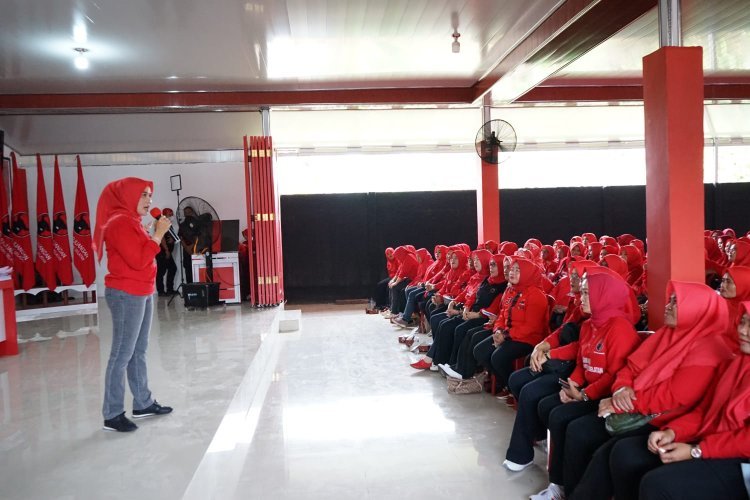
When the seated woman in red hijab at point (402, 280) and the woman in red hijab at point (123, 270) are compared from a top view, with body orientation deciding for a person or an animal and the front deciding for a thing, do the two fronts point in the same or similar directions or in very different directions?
very different directions

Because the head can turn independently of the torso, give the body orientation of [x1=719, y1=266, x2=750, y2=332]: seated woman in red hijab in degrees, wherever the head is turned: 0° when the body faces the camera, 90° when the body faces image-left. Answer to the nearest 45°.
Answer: approximately 90°

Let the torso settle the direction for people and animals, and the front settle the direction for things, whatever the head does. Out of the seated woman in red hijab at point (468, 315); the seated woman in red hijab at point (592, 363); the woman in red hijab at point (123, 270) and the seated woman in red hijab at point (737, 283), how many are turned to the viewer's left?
3

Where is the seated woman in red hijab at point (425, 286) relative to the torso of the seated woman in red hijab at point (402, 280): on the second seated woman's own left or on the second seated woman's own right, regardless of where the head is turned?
on the second seated woman's own left

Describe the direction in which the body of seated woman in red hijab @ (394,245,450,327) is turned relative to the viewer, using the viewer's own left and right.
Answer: facing to the left of the viewer

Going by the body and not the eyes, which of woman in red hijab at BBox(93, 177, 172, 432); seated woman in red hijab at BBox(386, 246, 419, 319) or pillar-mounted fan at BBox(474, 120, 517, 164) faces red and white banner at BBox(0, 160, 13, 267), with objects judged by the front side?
the seated woman in red hijab

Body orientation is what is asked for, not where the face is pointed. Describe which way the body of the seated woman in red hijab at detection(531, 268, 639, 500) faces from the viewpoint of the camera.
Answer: to the viewer's left

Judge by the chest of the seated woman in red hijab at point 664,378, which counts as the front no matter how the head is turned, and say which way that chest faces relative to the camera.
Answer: to the viewer's left

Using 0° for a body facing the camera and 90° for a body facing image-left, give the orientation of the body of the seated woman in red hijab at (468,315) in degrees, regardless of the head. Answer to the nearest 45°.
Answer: approximately 90°

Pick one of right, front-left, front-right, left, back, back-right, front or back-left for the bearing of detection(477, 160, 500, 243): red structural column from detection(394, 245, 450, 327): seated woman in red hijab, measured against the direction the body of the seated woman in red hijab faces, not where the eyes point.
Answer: back-right

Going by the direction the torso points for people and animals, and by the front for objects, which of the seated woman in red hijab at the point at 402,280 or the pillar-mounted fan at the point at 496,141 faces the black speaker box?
the seated woman in red hijab

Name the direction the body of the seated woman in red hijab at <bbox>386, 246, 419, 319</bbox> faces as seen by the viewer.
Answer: to the viewer's left

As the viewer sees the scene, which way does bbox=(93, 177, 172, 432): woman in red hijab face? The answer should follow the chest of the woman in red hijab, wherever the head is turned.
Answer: to the viewer's right
